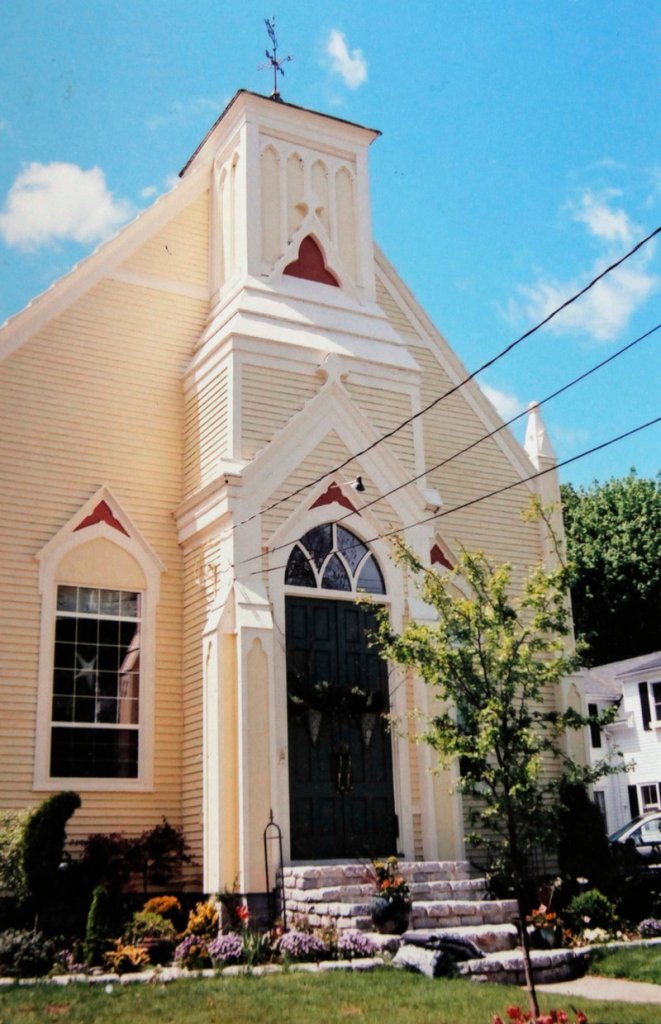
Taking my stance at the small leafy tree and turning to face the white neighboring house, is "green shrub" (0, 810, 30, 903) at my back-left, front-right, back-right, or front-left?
front-left

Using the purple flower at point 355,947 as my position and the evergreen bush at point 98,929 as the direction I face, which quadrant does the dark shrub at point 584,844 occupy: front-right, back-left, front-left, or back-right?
back-right

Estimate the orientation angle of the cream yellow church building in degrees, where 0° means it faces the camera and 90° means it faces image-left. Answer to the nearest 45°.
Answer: approximately 315°

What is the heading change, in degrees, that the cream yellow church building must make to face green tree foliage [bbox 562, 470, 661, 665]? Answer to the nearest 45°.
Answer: approximately 90° to its left

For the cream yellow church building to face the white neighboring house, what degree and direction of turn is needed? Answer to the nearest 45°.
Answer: approximately 90° to its left

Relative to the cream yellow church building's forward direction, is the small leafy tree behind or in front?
in front

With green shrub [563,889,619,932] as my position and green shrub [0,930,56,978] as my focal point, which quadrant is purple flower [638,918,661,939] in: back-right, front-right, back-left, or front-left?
back-left
